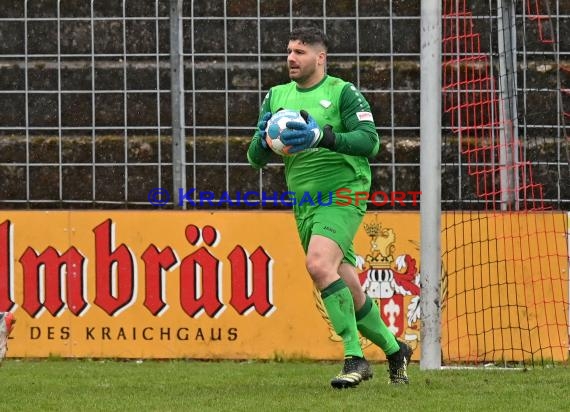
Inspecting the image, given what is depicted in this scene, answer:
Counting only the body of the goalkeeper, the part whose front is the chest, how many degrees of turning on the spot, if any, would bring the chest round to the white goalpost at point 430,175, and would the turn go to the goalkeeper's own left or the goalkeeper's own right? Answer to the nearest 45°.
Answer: approximately 180°

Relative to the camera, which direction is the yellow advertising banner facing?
toward the camera

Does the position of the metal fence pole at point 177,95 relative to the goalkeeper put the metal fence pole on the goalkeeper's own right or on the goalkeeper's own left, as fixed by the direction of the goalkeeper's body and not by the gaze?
on the goalkeeper's own right

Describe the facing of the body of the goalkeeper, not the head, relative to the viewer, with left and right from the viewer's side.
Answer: facing the viewer and to the left of the viewer

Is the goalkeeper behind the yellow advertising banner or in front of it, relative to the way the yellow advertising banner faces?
in front

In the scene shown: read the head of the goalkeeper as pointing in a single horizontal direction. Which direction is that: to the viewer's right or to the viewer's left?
to the viewer's left

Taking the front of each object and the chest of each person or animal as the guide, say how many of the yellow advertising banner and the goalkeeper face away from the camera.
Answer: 0
